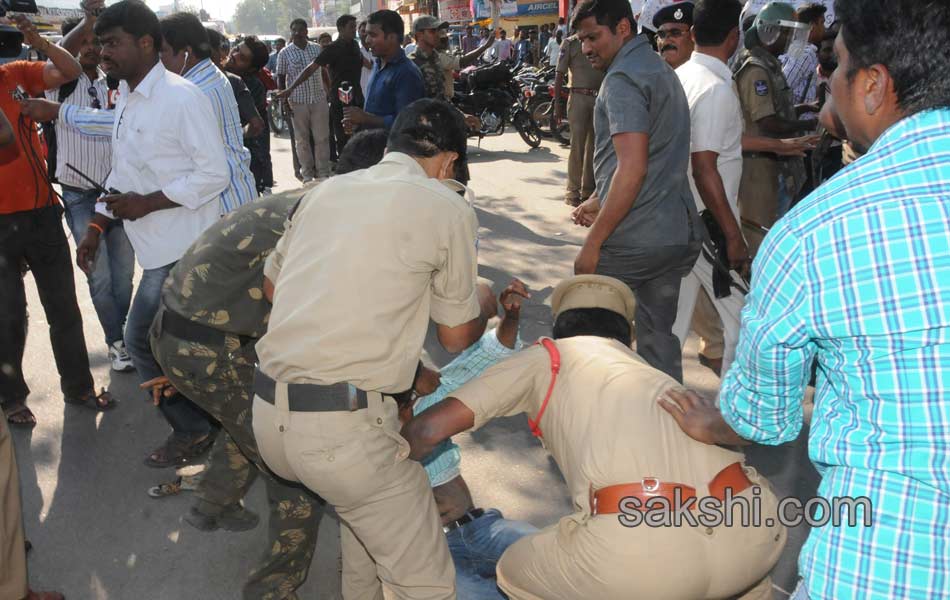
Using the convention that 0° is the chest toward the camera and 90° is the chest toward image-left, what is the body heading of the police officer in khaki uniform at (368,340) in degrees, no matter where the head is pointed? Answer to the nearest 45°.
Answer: approximately 225°

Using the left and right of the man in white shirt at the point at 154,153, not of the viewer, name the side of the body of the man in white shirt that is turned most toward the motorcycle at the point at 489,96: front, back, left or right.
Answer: back

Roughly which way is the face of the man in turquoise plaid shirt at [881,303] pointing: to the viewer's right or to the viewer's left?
to the viewer's left

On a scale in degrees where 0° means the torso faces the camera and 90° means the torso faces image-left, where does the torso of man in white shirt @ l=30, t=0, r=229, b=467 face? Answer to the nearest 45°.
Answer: approximately 45°

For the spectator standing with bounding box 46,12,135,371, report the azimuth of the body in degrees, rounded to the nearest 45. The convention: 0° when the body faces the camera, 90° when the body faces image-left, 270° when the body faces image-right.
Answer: approximately 315°

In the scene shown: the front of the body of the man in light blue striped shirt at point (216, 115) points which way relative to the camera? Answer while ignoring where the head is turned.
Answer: to the viewer's left

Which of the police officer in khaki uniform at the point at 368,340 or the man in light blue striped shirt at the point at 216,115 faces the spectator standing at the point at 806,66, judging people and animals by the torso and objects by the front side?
the police officer in khaki uniform

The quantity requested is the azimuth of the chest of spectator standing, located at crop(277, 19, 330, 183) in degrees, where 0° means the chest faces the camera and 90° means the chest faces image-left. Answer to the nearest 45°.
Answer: approximately 0°

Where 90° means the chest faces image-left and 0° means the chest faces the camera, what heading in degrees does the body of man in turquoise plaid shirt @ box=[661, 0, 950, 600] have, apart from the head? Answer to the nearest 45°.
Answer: approximately 135°

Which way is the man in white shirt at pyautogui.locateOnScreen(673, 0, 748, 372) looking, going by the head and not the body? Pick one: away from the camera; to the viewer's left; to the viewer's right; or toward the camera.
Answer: away from the camera

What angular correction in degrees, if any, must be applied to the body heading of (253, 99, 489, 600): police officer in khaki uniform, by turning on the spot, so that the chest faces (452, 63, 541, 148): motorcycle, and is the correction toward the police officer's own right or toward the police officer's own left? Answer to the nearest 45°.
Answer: approximately 45° to the police officer's own left
